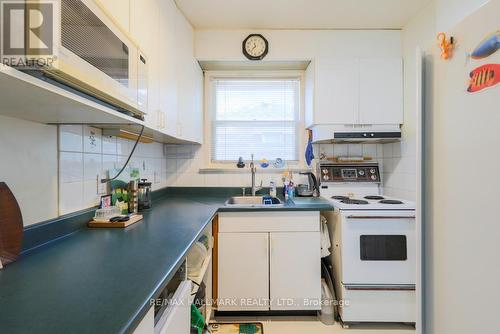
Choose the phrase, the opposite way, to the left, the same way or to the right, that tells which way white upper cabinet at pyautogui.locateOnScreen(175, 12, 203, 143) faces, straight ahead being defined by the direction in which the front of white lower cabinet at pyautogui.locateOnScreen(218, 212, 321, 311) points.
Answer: to the left

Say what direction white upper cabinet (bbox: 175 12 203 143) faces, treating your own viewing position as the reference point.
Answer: facing to the right of the viewer

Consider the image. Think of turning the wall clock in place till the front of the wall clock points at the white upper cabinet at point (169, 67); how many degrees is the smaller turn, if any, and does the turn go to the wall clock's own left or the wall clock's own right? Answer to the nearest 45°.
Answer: approximately 45° to the wall clock's own right
